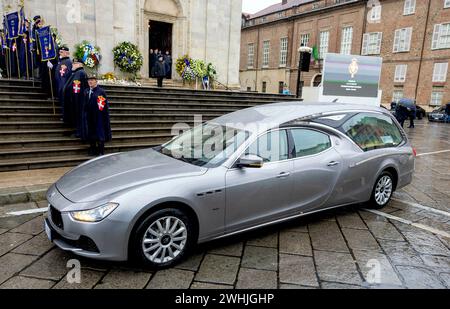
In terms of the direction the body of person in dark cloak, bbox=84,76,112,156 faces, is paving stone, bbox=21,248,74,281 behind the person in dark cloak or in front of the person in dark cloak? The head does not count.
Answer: in front

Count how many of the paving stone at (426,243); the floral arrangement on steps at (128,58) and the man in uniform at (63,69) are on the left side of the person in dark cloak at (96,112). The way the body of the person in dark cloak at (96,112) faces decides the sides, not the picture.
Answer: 1

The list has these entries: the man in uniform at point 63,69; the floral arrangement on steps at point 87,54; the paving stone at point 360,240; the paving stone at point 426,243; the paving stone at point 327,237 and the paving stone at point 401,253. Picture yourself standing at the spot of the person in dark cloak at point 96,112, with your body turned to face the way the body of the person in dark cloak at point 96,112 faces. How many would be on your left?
4

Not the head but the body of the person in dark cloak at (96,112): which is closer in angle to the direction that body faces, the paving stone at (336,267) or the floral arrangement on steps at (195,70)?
the paving stone

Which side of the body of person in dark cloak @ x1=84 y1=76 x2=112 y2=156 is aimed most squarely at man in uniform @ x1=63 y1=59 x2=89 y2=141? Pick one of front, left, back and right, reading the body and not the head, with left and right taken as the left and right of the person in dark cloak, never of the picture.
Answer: right

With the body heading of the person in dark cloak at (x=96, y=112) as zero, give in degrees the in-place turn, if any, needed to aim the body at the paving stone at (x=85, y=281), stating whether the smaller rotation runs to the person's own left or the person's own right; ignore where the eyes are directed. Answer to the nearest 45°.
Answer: approximately 45° to the person's own left

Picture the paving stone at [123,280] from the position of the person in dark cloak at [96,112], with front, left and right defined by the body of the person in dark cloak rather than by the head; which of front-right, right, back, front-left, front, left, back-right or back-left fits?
front-left

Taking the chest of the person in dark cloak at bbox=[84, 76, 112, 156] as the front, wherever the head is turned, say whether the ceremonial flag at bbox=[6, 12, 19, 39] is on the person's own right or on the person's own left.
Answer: on the person's own right

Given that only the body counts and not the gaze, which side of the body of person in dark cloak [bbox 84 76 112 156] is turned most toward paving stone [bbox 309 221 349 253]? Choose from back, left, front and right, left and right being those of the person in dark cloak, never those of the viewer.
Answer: left

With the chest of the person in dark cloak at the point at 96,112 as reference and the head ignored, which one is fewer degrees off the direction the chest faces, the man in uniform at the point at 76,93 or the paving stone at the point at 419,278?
the paving stone

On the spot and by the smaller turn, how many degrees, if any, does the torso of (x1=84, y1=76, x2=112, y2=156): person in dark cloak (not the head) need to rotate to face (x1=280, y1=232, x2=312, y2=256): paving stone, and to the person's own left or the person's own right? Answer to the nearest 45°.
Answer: approximately 90° to the person's own left

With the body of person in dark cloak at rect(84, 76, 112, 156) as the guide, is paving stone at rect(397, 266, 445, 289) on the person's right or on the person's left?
on the person's left

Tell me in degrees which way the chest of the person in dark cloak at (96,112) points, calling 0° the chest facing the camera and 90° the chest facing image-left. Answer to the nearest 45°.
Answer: approximately 45°

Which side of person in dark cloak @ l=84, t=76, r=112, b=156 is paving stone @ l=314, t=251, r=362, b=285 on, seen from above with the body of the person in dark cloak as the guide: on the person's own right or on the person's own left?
on the person's own left
